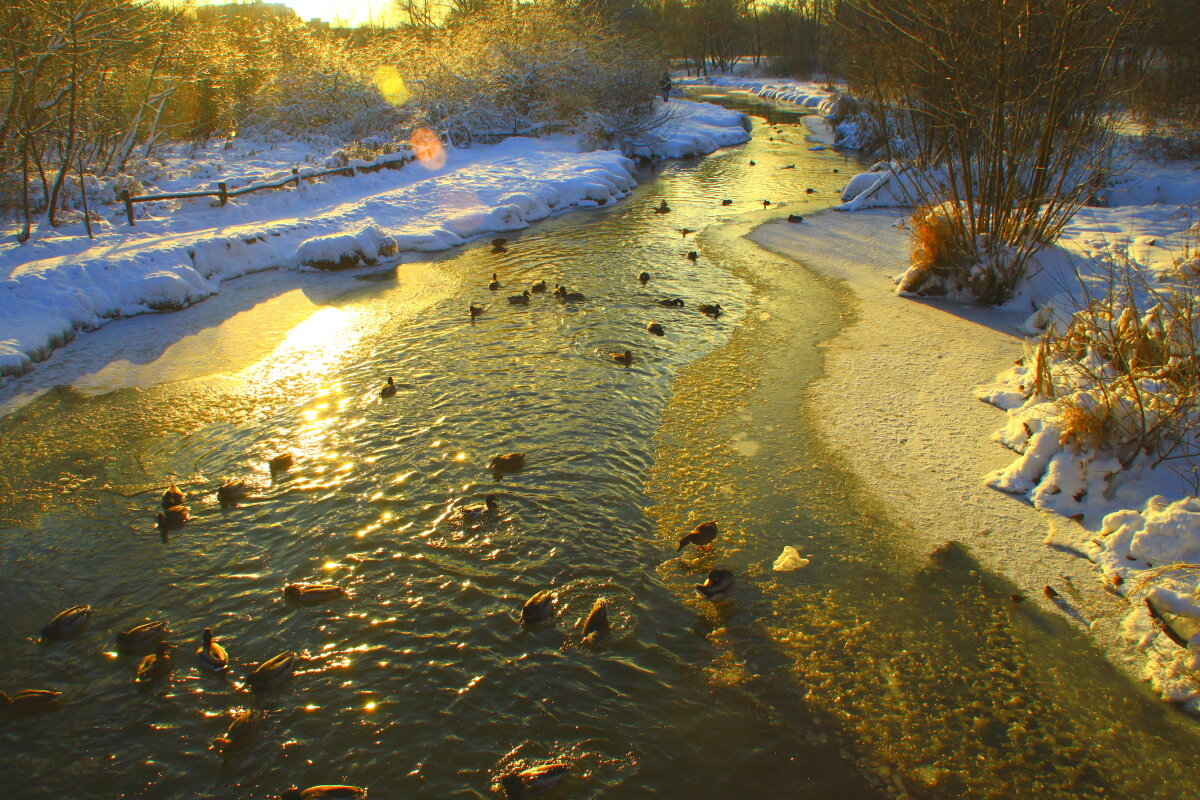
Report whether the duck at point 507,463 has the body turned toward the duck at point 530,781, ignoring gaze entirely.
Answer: no

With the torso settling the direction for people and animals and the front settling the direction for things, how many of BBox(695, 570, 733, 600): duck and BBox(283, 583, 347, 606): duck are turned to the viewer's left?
2

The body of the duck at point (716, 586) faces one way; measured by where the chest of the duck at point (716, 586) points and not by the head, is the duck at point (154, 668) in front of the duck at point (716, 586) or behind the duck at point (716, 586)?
in front

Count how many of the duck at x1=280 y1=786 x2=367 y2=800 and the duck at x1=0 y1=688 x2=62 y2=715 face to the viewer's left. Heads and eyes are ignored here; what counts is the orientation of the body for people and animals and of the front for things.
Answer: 2

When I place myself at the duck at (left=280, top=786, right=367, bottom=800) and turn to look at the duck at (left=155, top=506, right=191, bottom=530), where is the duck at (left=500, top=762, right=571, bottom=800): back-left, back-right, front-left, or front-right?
back-right

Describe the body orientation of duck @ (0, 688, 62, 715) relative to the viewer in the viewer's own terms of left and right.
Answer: facing to the left of the viewer

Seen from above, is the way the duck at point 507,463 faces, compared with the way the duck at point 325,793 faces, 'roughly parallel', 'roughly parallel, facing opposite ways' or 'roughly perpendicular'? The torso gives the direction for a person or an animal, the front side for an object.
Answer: roughly parallel

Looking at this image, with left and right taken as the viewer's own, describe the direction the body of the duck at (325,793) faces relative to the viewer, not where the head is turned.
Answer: facing to the left of the viewer

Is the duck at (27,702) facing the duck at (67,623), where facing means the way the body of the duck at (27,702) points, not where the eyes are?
no

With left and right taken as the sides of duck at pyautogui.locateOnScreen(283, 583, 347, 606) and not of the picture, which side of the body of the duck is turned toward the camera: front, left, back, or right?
left

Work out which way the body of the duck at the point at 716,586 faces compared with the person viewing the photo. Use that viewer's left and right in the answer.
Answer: facing to the left of the viewer
